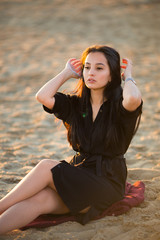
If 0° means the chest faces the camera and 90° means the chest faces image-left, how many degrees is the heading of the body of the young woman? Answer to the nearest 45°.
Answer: approximately 45°
